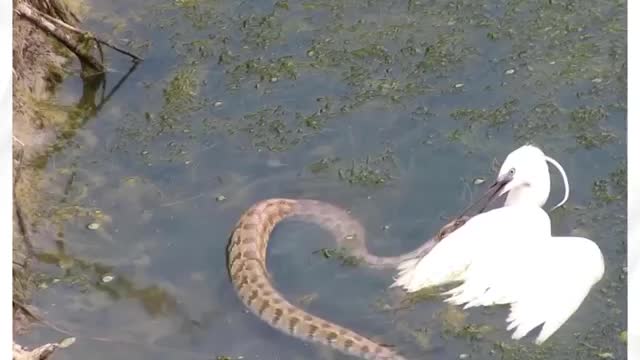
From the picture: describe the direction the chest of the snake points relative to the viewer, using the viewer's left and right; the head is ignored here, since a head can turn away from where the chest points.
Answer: facing away from the viewer and to the right of the viewer

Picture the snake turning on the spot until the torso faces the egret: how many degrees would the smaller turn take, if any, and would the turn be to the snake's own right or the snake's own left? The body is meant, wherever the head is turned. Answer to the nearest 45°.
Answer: approximately 45° to the snake's own right

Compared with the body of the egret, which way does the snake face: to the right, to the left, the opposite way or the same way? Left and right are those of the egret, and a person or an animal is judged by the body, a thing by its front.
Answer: the opposite way
